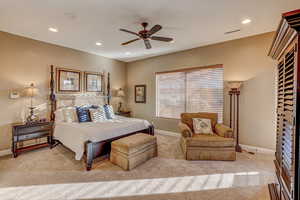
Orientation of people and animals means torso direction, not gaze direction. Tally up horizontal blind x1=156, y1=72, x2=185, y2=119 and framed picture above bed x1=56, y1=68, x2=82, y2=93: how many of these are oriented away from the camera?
0

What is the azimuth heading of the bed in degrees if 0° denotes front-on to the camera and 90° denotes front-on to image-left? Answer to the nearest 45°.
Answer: approximately 315°

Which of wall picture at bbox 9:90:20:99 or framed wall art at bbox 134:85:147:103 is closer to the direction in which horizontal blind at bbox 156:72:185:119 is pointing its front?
the wall picture

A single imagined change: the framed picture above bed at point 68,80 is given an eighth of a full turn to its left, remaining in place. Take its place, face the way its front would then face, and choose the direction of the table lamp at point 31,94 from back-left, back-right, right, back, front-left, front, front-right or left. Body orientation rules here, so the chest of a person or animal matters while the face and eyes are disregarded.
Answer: back-right

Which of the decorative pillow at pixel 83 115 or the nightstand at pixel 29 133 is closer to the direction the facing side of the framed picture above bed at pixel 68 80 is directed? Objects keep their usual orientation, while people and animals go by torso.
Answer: the decorative pillow

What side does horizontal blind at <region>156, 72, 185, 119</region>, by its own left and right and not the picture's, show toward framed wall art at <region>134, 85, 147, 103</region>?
right

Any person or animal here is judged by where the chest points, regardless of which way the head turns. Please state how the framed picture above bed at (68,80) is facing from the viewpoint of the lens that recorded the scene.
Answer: facing the viewer and to the right of the viewer

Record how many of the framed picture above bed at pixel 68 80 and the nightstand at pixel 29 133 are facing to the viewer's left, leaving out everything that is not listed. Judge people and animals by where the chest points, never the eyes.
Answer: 0

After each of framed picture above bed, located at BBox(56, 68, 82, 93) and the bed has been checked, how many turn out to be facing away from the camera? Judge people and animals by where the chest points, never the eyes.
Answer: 0
